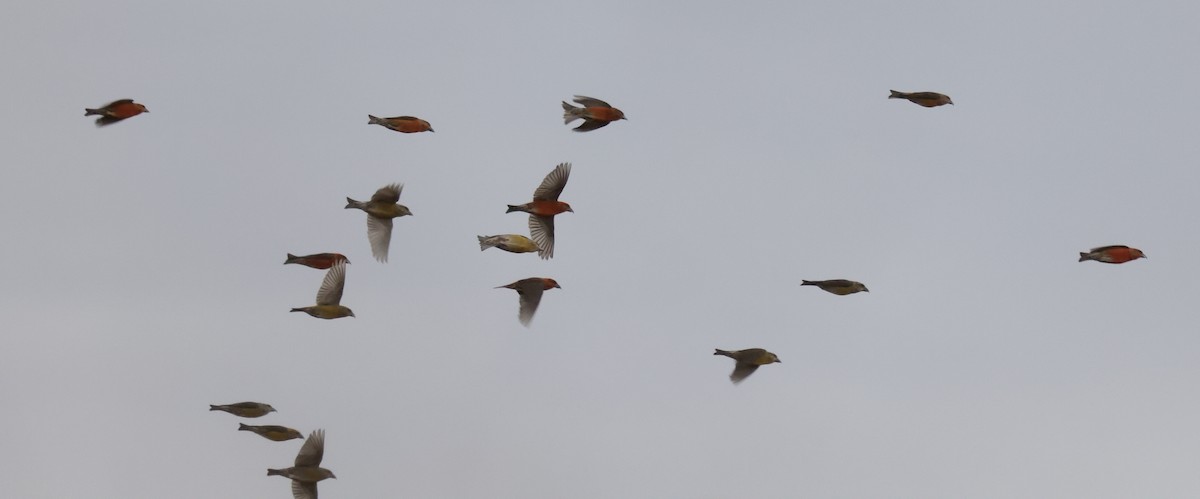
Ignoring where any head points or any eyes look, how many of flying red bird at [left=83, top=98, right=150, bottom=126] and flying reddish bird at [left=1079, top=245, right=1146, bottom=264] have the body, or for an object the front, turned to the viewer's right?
2

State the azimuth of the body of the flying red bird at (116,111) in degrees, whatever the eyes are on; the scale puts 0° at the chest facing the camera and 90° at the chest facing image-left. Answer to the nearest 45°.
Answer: approximately 270°

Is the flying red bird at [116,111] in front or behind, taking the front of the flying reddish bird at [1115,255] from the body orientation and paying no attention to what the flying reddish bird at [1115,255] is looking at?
behind

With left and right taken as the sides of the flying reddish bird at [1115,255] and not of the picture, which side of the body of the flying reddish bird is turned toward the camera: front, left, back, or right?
right
